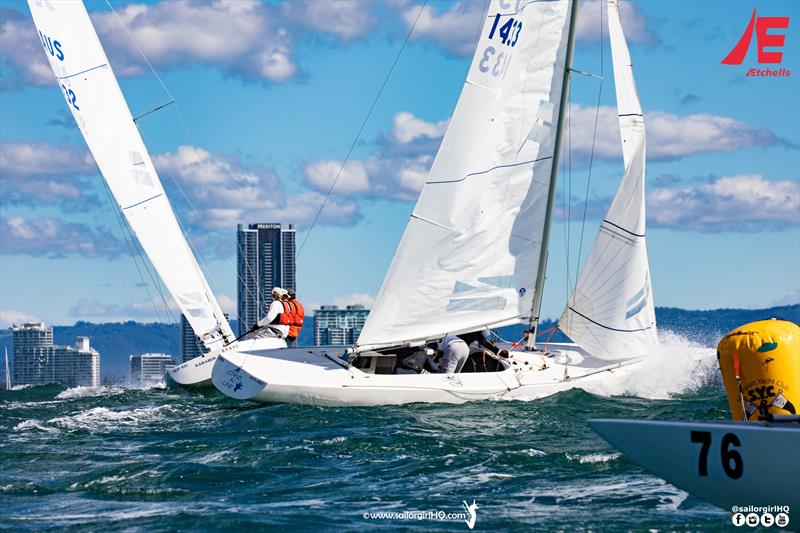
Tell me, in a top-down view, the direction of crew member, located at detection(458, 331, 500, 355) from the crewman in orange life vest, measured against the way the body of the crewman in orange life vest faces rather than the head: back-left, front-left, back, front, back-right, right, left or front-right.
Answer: back-left

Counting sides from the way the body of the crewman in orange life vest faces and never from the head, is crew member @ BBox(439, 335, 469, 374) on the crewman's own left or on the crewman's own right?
on the crewman's own left

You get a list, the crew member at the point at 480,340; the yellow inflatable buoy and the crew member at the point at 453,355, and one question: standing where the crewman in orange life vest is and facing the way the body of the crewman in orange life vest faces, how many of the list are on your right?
0

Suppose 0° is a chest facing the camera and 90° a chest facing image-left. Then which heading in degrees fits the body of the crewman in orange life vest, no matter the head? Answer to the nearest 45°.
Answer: approximately 90°

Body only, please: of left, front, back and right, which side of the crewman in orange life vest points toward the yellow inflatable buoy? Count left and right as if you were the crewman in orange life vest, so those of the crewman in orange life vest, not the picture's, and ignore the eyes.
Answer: left
